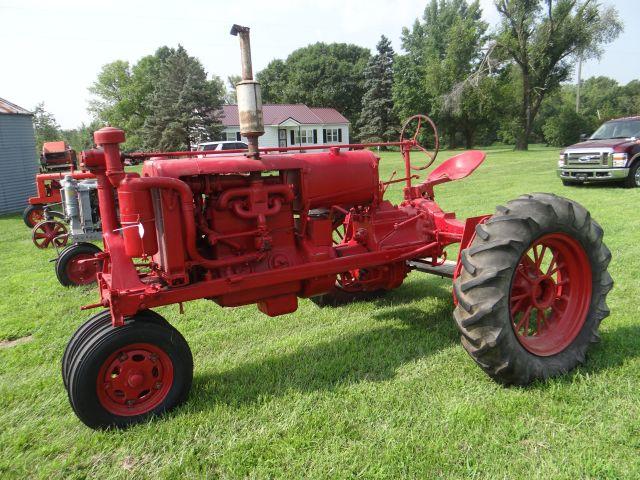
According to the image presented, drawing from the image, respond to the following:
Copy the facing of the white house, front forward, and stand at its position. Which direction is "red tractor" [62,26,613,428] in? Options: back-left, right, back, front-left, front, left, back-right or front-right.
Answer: front

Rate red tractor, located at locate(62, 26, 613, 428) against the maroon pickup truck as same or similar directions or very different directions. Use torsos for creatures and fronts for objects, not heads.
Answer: same or similar directions

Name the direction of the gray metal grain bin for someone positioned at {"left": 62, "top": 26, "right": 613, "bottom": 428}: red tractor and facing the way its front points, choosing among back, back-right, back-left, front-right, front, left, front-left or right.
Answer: right

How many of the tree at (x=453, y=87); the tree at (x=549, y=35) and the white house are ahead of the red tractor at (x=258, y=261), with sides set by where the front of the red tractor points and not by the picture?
0

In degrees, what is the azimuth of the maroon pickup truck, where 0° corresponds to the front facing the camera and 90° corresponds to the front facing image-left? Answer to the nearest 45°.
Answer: approximately 45°

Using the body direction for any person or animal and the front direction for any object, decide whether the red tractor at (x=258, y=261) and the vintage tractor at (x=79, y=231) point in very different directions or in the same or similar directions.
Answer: same or similar directions

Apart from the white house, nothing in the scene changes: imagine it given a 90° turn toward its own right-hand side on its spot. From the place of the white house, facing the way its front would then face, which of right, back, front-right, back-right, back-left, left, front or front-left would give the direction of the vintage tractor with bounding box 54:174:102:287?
left

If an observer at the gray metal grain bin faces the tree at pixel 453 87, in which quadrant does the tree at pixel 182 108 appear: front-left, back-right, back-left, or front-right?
front-left

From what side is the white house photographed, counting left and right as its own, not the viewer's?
front

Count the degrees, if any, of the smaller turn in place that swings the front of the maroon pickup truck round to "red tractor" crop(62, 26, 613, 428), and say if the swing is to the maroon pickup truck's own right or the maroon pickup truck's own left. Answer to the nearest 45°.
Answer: approximately 45° to the maroon pickup truck's own left

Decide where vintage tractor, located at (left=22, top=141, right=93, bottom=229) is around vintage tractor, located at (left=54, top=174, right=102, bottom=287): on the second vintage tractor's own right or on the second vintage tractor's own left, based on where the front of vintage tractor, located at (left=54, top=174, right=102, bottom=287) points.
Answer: on the second vintage tractor's own right

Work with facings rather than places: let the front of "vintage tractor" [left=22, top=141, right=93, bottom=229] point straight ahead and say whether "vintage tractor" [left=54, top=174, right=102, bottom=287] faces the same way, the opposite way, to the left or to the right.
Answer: the same way

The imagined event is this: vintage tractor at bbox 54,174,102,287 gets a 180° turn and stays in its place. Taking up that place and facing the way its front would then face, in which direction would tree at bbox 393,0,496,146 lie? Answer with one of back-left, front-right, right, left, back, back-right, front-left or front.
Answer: front

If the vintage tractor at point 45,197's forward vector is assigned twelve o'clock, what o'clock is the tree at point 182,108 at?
The tree is roughly at 5 o'clock from the vintage tractor.

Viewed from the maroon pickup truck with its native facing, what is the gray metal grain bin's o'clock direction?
The gray metal grain bin is roughly at 1 o'clock from the maroon pickup truck.

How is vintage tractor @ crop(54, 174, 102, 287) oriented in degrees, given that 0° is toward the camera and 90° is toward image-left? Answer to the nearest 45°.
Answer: approximately 45°
